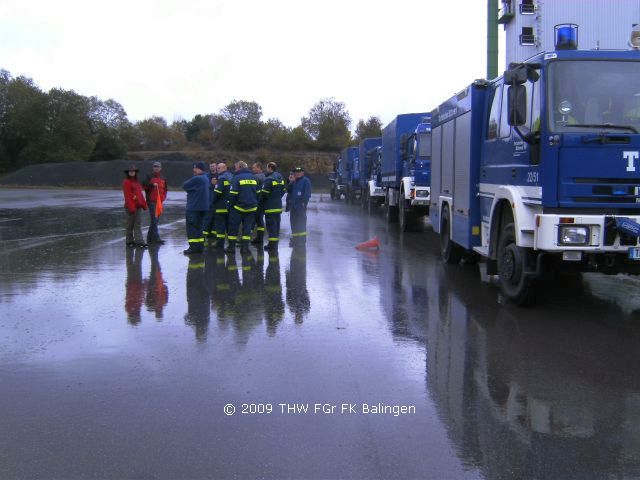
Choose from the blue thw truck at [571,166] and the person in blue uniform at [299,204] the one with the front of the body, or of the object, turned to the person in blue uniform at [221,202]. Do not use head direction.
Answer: the person in blue uniform at [299,204]

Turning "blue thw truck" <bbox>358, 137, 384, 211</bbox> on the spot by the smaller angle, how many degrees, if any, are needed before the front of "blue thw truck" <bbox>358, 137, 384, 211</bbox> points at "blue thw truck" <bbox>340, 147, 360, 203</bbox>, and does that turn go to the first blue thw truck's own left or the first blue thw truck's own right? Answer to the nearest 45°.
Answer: approximately 135° to the first blue thw truck's own left

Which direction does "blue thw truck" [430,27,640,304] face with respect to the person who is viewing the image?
facing the viewer and to the right of the viewer

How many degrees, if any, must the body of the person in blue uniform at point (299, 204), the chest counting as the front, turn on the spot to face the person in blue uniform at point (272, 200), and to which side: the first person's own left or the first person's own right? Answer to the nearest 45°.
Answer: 0° — they already face them

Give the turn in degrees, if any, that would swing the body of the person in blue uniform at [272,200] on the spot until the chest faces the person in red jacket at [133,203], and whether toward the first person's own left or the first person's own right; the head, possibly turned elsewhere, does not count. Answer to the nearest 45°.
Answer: approximately 45° to the first person's own left

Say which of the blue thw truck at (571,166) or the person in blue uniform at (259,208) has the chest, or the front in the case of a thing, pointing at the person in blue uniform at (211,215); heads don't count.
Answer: the person in blue uniform at (259,208)

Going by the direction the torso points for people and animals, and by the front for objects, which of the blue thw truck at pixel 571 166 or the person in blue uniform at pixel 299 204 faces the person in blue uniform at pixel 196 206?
the person in blue uniform at pixel 299 204

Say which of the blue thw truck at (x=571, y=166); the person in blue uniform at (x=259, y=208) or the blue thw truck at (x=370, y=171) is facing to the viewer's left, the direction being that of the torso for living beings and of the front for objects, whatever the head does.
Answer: the person in blue uniform

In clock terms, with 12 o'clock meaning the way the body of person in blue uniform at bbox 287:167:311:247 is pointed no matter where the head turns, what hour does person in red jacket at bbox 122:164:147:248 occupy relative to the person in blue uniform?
The person in red jacket is roughly at 1 o'clock from the person in blue uniform.

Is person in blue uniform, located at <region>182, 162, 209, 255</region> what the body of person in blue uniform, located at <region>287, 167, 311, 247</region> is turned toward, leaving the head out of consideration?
yes

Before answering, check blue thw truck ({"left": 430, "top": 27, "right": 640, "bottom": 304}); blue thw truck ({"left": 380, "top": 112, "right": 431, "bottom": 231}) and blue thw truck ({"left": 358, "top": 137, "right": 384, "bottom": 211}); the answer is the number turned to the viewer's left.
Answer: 0

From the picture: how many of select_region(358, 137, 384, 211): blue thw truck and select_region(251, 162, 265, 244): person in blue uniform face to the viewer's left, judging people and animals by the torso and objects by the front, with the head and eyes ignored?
1
